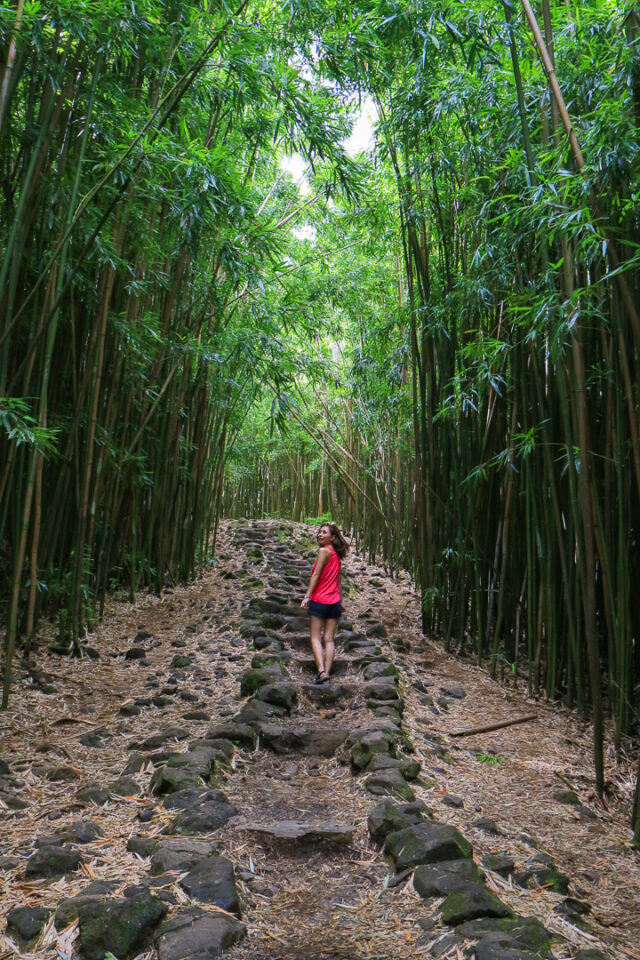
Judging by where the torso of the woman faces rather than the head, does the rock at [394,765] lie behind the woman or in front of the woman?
behind

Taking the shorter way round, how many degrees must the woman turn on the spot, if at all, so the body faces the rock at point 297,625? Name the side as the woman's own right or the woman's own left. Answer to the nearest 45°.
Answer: approximately 45° to the woman's own right

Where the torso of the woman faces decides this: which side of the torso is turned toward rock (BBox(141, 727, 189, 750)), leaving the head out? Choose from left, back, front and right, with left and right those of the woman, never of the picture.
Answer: left

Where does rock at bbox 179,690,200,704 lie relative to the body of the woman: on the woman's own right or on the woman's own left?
on the woman's own left

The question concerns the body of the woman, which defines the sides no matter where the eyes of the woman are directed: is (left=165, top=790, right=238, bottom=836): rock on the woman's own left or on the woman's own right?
on the woman's own left

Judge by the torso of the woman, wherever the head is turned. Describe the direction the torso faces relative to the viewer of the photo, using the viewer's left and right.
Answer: facing away from the viewer and to the left of the viewer

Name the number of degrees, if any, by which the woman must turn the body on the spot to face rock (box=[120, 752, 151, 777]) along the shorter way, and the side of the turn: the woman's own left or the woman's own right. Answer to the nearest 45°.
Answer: approximately 90° to the woman's own left

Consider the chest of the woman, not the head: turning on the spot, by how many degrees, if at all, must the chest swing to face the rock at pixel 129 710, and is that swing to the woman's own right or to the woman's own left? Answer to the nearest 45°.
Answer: approximately 90° to the woman's own left

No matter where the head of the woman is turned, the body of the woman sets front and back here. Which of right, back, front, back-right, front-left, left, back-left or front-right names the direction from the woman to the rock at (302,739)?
back-left

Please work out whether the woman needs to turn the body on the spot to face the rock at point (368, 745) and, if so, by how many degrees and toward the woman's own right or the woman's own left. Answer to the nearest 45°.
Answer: approximately 135° to the woman's own left

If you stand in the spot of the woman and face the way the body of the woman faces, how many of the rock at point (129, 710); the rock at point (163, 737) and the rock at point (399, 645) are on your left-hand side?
2

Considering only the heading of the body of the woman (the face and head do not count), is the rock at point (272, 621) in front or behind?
in front

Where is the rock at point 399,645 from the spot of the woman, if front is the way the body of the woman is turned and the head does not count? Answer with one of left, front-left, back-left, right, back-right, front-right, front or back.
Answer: right

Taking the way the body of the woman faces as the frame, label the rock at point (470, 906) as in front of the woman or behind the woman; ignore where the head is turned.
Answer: behind
